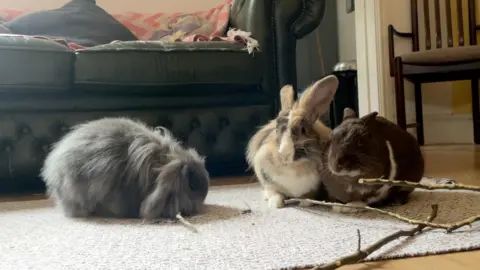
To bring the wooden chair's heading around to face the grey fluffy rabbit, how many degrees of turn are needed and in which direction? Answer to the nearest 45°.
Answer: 0° — it already faces it

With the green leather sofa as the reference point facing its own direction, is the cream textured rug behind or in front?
in front

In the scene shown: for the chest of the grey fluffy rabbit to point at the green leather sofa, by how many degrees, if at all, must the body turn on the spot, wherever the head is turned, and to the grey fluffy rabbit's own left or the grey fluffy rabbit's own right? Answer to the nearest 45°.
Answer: approximately 90° to the grey fluffy rabbit's own left

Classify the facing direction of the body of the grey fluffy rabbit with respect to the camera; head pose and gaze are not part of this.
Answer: to the viewer's right

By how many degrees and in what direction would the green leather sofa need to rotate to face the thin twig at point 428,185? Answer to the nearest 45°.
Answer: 0° — it already faces it

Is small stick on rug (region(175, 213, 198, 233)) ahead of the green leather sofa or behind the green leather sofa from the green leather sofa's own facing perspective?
ahead

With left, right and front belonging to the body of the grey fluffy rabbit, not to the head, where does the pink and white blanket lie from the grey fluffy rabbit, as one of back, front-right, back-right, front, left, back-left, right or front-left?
left

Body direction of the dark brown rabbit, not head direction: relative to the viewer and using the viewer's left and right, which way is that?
facing the viewer and to the left of the viewer

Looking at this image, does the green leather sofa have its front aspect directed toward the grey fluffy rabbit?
yes

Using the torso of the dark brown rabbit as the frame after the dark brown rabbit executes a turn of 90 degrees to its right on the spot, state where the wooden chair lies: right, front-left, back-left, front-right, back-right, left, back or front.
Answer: front-right
